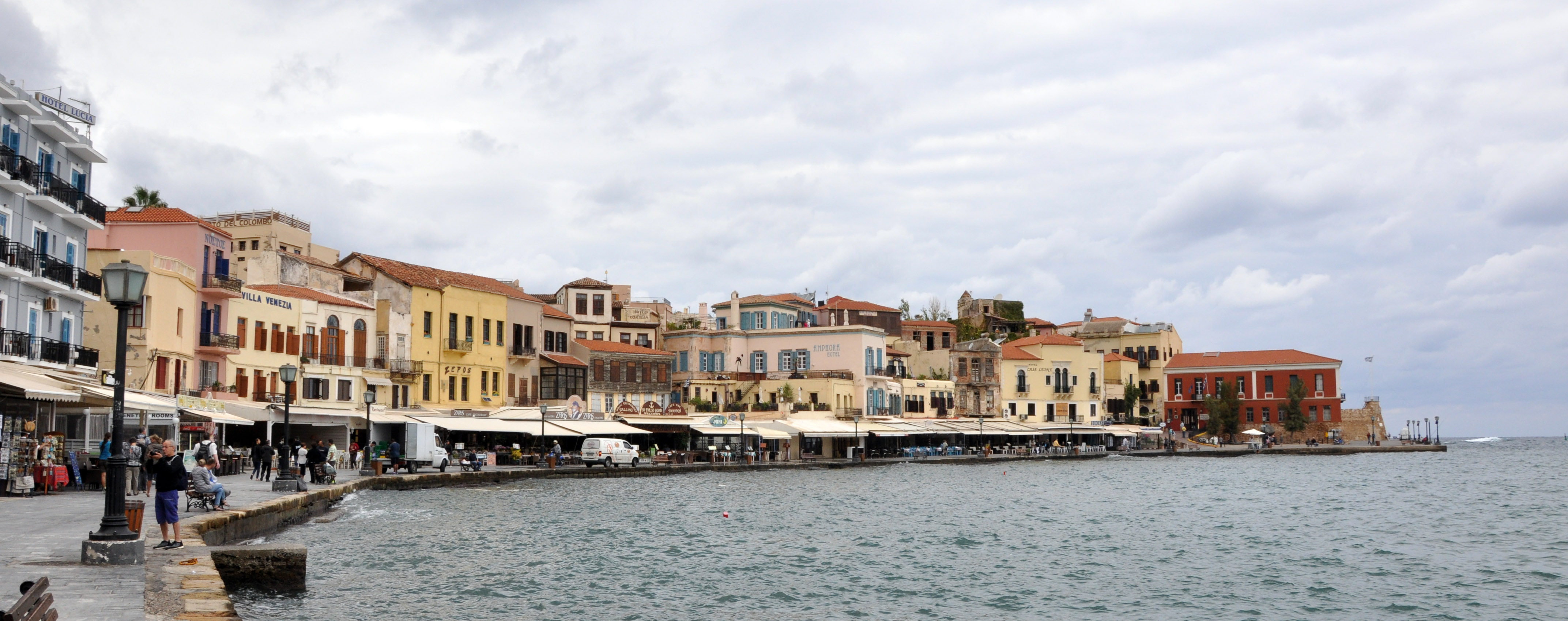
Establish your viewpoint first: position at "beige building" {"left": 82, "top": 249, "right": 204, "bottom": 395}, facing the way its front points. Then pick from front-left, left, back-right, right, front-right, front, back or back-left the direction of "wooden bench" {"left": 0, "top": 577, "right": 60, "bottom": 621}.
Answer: front-right

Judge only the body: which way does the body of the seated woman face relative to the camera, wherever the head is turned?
to the viewer's right

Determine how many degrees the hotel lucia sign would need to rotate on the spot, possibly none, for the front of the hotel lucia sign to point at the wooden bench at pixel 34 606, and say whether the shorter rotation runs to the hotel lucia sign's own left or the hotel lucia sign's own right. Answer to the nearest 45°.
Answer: approximately 45° to the hotel lucia sign's own right

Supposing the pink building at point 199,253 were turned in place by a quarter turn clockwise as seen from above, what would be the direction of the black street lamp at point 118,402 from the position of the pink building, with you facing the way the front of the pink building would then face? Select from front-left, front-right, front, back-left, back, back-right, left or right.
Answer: front-left

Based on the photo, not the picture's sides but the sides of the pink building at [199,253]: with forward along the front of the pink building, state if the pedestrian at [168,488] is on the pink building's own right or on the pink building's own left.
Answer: on the pink building's own right

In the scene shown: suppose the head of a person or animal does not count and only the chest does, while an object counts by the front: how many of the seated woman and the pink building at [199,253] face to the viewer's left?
0

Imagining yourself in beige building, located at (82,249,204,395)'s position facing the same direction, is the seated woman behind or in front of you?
in front

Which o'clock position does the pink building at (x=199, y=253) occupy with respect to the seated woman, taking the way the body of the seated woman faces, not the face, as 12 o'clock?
The pink building is roughly at 9 o'clock from the seated woman.

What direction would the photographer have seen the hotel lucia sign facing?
facing the viewer and to the right of the viewer
